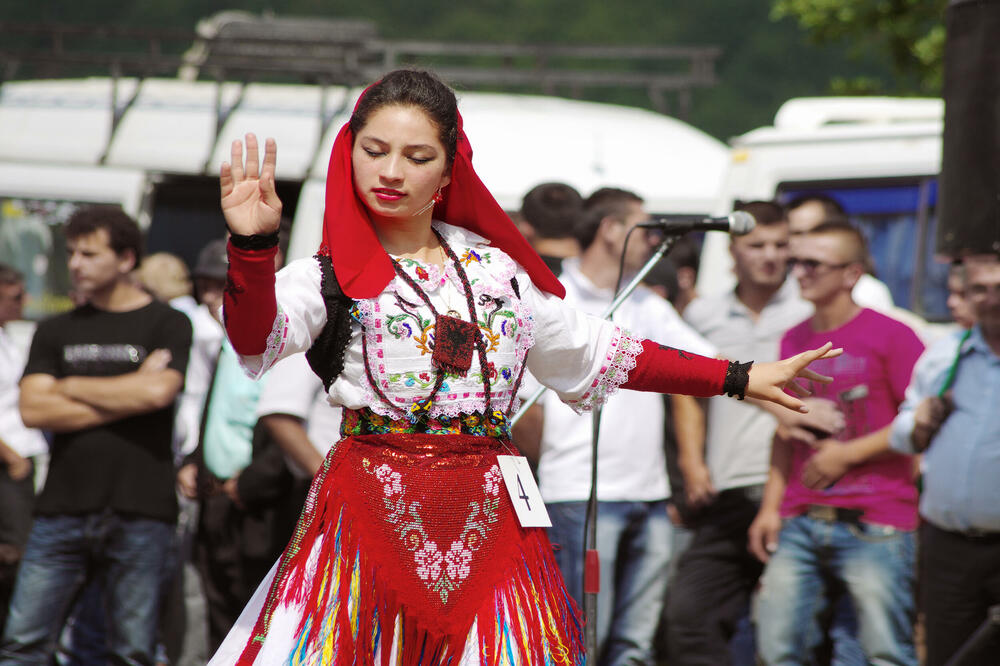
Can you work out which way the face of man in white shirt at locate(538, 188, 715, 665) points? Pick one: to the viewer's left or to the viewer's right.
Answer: to the viewer's right

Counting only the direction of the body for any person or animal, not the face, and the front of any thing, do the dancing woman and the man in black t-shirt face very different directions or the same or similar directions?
same or similar directions

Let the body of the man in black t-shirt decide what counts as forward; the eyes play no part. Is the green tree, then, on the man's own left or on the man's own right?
on the man's own left

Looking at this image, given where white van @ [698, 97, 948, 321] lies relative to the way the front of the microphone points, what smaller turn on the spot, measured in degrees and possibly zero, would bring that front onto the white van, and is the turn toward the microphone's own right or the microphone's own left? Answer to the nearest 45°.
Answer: approximately 90° to the microphone's own left

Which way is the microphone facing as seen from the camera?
to the viewer's right

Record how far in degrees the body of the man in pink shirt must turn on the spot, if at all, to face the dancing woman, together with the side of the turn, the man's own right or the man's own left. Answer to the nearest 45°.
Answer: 0° — they already face them

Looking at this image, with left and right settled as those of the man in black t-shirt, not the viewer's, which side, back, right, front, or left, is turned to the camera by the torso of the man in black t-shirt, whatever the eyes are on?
front

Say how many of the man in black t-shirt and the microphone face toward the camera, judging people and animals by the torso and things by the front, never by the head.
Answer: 1

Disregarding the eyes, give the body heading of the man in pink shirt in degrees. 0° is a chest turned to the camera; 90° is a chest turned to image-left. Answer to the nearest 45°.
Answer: approximately 45°

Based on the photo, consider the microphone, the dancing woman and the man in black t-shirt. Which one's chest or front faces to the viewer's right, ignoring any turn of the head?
the microphone

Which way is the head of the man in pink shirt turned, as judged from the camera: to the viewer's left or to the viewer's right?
to the viewer's left

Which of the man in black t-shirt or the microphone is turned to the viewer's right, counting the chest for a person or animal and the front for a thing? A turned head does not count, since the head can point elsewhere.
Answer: the microphone

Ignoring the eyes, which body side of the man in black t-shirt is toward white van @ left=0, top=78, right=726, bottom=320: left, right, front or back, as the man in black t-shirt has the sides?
back

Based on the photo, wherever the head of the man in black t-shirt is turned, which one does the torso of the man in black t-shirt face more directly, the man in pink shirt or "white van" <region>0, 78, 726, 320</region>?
the man in pink shirt
